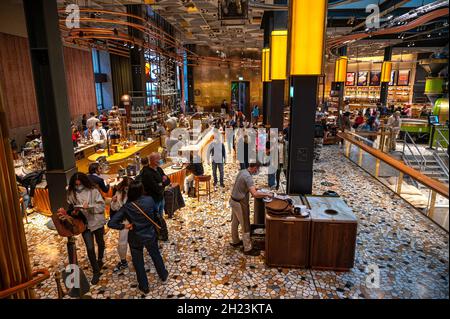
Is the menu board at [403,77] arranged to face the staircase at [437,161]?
yes

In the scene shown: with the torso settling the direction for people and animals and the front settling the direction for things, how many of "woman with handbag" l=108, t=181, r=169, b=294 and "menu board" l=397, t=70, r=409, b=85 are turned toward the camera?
1

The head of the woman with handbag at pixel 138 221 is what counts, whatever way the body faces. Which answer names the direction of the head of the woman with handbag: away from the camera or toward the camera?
away from the camera

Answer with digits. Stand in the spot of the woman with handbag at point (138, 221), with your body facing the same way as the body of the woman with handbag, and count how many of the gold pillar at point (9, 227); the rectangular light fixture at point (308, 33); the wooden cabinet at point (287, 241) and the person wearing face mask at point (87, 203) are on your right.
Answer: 2

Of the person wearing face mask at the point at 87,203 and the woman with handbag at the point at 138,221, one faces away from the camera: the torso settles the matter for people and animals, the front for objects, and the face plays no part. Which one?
the woman with handbag

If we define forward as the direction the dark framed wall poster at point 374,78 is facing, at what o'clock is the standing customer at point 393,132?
The standing customer is roughly at 12 o'clock from the dark framed wall poster.

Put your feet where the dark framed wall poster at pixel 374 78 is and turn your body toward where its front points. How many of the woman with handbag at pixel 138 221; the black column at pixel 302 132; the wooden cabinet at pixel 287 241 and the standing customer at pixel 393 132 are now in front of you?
4

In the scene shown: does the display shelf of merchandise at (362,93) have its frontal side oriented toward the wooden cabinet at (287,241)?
yes

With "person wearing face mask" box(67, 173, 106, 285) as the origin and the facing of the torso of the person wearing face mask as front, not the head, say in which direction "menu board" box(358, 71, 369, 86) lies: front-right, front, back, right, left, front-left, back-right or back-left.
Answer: back

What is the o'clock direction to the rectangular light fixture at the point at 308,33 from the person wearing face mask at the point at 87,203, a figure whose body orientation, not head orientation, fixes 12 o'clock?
The rectangular light fixture is roughly at 8 o'clock from the person wearing face mask.

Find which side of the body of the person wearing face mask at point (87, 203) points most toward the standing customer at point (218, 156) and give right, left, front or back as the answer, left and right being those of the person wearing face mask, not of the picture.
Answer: back

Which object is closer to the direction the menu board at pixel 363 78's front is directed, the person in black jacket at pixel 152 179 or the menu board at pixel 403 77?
the person in black jacket
